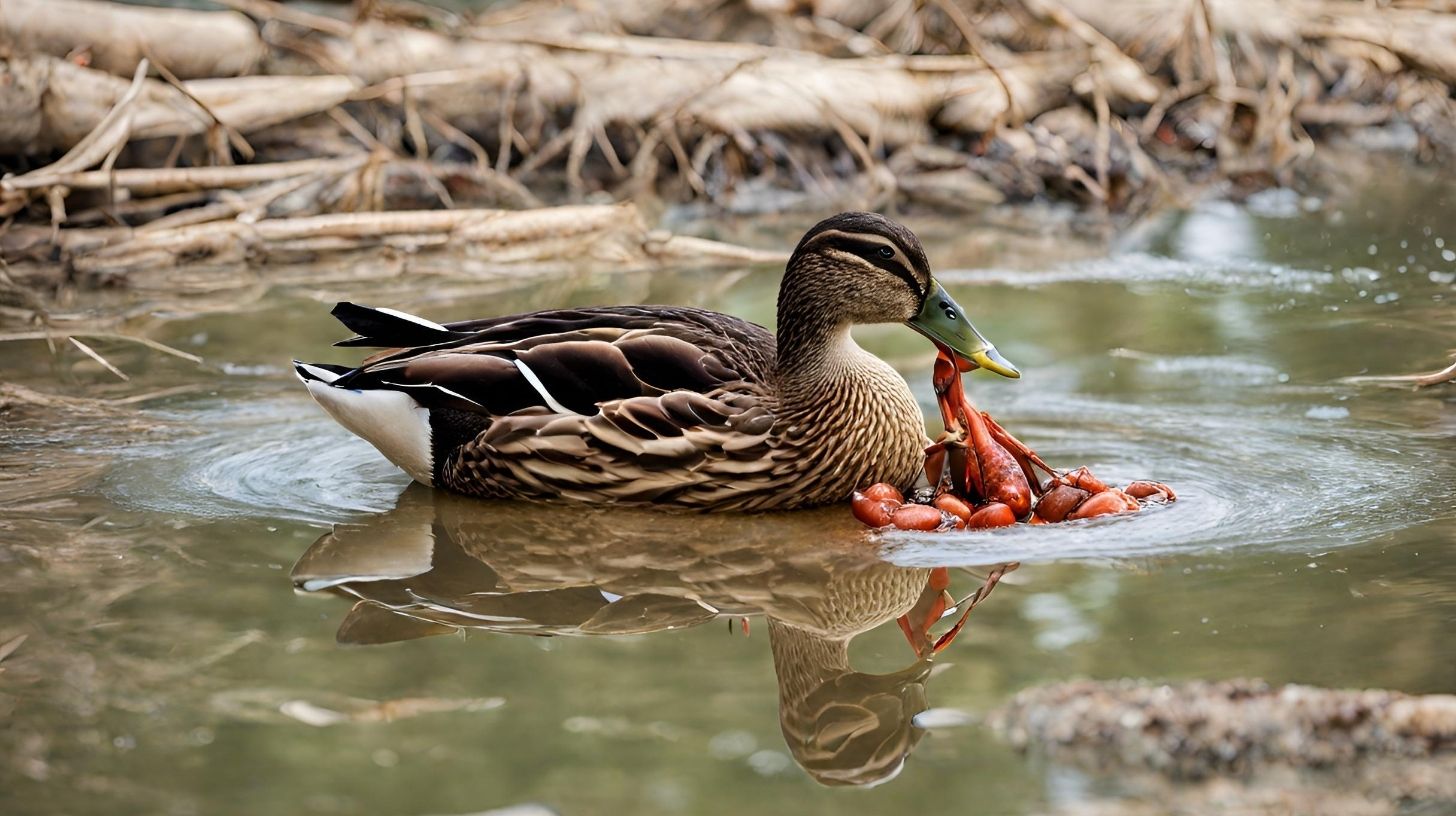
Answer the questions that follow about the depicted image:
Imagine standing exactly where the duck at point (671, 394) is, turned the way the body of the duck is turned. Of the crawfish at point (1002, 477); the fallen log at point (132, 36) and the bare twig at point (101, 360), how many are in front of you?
1

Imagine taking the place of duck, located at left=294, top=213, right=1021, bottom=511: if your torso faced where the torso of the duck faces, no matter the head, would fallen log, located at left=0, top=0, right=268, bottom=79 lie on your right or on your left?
on your left

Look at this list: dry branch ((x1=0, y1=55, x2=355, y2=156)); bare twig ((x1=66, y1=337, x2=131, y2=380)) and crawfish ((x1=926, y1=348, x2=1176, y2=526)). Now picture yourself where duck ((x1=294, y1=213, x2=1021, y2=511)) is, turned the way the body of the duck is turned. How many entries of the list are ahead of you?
1

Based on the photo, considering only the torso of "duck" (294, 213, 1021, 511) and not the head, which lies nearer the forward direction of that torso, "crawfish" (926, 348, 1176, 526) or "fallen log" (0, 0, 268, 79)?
the crawfish

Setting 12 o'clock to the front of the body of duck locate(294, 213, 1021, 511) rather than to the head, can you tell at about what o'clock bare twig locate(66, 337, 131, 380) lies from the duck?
The bare twig is roughly at 7 o'clock from the duck.

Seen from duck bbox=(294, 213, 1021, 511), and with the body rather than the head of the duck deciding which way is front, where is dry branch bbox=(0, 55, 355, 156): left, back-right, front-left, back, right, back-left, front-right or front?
back-left

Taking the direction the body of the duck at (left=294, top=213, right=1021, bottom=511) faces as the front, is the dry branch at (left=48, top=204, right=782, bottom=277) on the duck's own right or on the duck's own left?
on the duck's own left

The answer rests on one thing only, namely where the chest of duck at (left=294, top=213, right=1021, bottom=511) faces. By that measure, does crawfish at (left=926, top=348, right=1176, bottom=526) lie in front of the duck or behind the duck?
in front

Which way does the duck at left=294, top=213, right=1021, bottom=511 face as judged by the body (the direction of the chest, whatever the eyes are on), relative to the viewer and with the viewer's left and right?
facing to the right of the viewer
